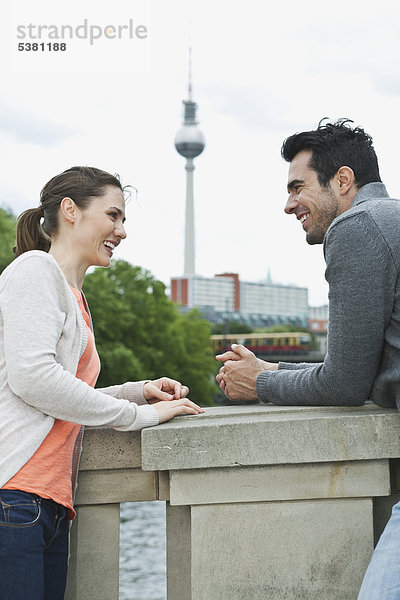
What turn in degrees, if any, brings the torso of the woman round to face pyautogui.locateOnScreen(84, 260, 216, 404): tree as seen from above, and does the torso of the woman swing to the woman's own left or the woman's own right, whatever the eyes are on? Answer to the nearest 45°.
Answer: approximately 90° to the woman's own left

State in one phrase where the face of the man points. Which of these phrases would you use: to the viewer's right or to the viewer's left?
to the viewer's left

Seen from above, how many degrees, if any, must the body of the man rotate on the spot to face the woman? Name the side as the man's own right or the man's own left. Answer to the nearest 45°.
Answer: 0° — they already face them

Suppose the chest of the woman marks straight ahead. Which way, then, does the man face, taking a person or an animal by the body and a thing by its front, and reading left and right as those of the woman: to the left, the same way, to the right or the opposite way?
the opposite way

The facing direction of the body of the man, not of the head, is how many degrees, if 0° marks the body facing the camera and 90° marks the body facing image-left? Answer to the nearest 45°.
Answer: approximately 90°

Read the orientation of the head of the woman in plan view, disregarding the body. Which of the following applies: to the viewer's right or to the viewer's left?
to the viewer's right

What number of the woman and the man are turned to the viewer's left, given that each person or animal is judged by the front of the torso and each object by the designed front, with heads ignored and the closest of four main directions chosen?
1

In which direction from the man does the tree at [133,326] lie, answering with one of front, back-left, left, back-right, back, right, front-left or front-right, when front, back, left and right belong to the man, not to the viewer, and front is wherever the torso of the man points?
right

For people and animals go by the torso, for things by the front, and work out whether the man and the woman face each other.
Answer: yes

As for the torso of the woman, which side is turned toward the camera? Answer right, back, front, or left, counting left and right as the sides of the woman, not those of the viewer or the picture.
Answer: right

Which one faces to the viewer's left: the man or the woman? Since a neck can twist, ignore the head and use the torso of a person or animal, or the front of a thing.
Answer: the man

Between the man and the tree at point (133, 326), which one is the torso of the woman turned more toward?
the man

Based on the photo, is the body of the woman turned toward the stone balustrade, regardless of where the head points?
yes

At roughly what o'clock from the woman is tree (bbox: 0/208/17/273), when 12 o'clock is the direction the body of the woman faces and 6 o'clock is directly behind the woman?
The tree is roughly at 9 o'clock from the woman.
